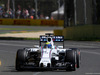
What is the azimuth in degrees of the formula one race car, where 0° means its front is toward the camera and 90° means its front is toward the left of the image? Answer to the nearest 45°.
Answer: approximately 0°
